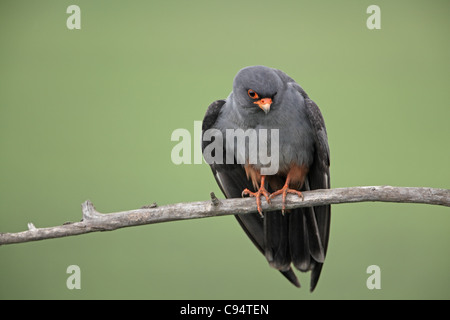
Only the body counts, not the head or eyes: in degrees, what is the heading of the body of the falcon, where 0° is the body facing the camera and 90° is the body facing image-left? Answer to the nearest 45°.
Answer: approximately 0°
